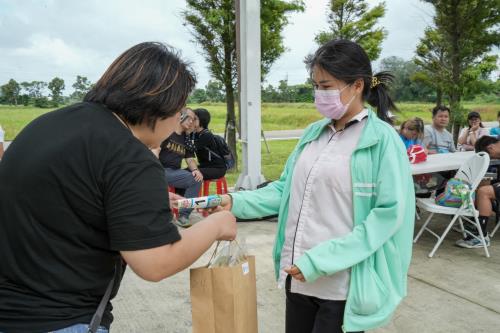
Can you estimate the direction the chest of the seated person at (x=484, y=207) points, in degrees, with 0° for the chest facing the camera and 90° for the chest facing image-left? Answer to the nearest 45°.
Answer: approximately 90°

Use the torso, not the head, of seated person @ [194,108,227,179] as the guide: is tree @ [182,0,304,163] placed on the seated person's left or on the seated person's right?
on the seated person's right

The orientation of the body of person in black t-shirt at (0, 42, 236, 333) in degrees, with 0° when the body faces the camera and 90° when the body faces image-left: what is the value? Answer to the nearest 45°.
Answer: approximately 225°

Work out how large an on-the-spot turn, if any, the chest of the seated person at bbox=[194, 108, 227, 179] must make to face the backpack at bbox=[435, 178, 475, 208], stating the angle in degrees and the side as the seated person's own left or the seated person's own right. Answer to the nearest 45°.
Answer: approximately 135° to the seated person's own left

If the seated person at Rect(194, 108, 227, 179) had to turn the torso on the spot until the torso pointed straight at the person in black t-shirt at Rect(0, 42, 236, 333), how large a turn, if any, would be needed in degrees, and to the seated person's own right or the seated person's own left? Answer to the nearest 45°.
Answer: approximately 90° to the seated person's own left

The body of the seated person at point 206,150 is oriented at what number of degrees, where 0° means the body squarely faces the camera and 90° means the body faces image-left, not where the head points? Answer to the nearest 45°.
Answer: approximately 90°

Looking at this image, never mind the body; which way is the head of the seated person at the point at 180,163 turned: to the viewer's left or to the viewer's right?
to the viewer's right

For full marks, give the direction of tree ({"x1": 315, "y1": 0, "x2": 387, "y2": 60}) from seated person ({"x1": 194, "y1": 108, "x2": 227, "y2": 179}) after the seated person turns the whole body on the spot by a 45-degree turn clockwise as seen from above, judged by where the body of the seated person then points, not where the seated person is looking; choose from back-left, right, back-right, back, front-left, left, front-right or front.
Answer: right

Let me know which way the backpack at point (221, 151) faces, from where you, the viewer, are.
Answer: facing to the right of the viewer

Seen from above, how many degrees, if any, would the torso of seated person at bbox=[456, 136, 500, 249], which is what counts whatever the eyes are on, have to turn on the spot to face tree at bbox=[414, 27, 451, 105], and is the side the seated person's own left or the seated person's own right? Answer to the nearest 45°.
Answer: approximately 90° to the seated person's own right

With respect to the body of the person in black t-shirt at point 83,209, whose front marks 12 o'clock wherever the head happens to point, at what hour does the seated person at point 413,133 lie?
The seated person is roughly at 12 o'clock from the person in black t-shirt.
